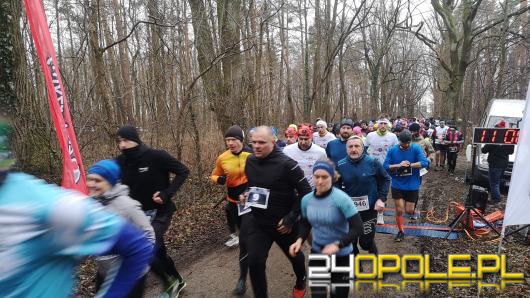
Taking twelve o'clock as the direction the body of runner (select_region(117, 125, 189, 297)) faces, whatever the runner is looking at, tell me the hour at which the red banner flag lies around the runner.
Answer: The red banner flag is roughly at 3 o'clock from the runner.

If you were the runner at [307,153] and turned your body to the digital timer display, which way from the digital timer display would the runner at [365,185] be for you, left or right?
right

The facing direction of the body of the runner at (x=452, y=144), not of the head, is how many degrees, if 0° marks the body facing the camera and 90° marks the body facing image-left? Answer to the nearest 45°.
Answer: approximately 0°

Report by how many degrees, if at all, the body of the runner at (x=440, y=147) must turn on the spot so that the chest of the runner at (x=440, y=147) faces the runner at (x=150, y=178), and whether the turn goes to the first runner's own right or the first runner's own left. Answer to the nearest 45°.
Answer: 0° — they already face them

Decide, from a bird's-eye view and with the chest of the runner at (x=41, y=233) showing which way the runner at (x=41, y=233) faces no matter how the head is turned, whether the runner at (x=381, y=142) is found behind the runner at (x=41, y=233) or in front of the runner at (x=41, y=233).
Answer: behind

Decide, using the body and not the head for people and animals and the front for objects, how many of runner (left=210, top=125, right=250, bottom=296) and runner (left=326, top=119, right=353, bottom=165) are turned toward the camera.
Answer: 2

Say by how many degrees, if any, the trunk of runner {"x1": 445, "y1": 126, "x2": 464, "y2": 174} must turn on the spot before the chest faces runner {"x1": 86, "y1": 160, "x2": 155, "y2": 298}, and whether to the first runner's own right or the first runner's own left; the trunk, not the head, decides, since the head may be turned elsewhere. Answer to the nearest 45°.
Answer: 0° — they already face them

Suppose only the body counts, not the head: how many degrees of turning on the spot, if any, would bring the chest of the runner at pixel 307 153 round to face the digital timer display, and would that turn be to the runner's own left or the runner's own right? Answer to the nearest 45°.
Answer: approximately 90° to the runner's own left
